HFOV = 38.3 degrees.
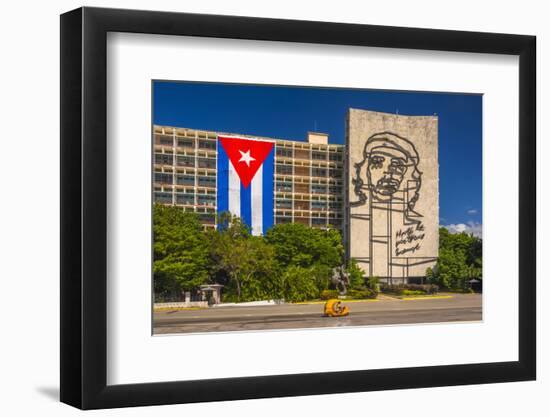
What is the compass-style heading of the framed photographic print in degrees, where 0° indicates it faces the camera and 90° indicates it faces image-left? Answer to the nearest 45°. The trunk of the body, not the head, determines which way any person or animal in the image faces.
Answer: approximately 315°
